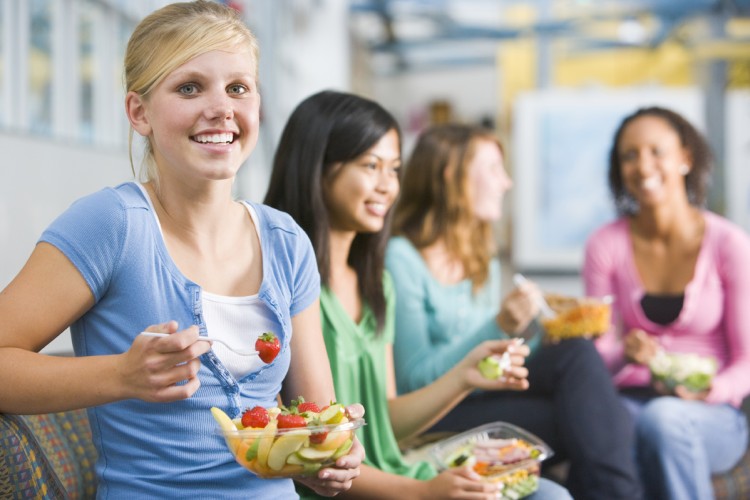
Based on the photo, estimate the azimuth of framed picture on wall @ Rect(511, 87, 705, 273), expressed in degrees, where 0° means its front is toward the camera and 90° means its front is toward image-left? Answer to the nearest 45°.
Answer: approximately 0°

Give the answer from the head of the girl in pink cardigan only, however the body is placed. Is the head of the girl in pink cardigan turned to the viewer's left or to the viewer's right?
to the viewer's left

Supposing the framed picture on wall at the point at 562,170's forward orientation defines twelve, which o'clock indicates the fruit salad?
The fruit salad is roughly at 12 o'clock from the framed picture on wall.

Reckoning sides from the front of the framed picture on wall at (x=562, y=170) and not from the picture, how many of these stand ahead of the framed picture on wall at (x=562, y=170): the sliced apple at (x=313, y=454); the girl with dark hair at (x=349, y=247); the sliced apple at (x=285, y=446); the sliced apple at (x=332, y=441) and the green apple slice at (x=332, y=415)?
5

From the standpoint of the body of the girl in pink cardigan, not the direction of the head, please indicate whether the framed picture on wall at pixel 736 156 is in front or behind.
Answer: behind

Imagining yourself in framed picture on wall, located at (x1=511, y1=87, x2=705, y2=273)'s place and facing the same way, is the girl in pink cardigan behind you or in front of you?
in front

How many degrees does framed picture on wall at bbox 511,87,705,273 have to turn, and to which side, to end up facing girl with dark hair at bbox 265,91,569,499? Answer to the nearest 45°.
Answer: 0° — it already faces them

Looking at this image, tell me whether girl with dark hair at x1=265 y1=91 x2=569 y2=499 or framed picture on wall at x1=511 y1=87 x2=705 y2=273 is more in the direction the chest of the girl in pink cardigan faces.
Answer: the girl with dark hair

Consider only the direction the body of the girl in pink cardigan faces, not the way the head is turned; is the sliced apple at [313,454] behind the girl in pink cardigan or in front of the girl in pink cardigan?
in front

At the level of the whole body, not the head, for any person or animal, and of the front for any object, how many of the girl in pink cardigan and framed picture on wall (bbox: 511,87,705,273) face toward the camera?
2

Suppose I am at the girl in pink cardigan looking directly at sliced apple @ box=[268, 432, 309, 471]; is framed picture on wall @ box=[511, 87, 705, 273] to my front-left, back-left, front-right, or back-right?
back-right

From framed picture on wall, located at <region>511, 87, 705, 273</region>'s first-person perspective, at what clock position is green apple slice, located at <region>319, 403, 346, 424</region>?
The green apple slice is roughly at 12 o'clock from the framed picture on wall.
